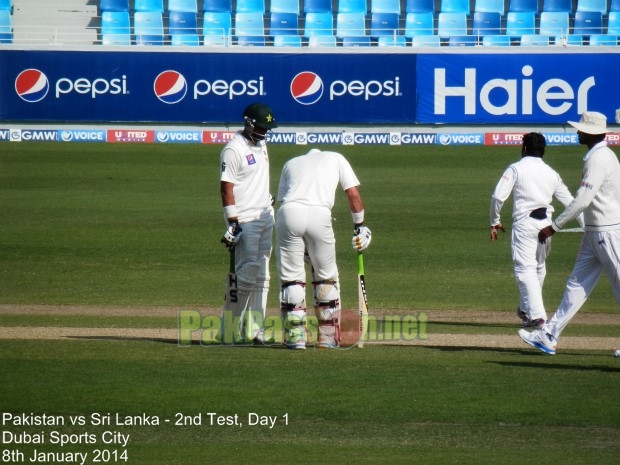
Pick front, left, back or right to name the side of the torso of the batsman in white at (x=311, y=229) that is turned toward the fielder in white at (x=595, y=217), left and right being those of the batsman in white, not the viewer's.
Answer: right

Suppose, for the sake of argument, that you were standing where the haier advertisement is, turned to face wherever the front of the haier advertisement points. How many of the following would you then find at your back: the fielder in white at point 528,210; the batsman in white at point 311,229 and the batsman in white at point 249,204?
0

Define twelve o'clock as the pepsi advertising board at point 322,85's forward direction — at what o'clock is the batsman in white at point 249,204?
The batsman in white is roughly at 12 o'clock from the pepsi advertising board.

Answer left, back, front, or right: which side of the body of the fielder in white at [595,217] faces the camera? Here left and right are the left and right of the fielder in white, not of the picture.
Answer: left

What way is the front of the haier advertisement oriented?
toward the camera

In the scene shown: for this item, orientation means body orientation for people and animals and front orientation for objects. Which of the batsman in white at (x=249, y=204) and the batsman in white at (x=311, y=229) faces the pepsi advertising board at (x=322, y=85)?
the batsman in white at (x=311, y=229)

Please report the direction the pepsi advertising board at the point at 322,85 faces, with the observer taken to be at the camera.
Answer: facing the viewer

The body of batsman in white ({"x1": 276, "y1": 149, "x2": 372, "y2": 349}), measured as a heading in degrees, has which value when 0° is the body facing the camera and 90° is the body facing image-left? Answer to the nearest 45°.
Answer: approximately 180°

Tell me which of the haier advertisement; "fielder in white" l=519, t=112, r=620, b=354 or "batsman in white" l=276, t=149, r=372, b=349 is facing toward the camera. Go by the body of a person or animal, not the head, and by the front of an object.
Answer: the haier advertisement

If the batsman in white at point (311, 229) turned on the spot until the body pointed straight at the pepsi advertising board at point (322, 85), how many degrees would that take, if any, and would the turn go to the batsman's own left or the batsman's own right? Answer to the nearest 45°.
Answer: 0° — they already face it

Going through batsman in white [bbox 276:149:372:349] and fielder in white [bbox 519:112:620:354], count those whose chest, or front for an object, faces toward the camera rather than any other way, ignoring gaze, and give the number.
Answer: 0

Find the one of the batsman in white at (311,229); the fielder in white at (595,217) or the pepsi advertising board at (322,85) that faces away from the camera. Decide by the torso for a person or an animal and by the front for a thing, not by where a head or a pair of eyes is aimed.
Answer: the batsman in white
